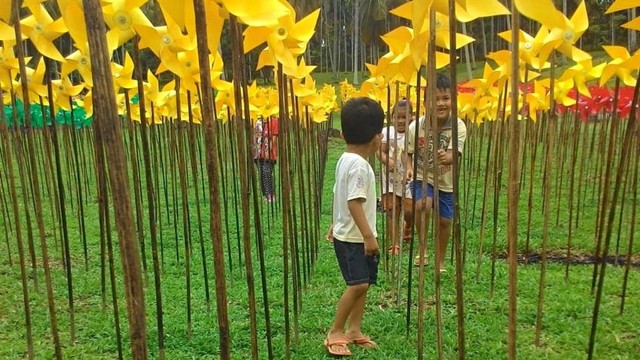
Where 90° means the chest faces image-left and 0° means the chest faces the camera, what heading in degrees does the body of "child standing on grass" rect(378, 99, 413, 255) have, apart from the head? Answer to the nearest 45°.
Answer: approximately 0°

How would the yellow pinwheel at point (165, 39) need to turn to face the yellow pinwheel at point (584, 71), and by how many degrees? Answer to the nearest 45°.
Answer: approximately 90° to its left

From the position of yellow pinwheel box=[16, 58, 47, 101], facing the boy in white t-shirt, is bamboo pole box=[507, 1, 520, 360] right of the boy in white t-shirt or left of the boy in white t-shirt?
right

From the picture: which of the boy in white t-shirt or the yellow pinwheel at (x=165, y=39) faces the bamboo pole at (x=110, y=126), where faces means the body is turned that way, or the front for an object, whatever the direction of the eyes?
the yellow pinwheel

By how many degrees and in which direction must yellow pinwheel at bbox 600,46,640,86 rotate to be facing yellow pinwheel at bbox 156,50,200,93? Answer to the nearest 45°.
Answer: approximately 45° to its right

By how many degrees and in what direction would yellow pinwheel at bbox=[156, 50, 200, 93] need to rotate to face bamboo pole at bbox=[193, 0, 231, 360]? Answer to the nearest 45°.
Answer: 0° — it already faces it

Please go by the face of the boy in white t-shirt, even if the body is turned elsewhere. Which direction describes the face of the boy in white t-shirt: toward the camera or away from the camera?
away from the camera

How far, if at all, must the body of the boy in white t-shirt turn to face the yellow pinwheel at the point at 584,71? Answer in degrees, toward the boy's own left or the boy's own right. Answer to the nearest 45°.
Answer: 0° — they already face it

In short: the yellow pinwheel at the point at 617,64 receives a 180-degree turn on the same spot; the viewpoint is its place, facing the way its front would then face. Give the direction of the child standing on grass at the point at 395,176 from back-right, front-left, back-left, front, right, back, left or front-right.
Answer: left

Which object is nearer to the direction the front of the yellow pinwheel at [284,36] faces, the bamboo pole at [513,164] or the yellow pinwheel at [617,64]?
the bamboo pole

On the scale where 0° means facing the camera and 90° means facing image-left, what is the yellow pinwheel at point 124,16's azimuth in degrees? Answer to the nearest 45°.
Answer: approximately 0°
